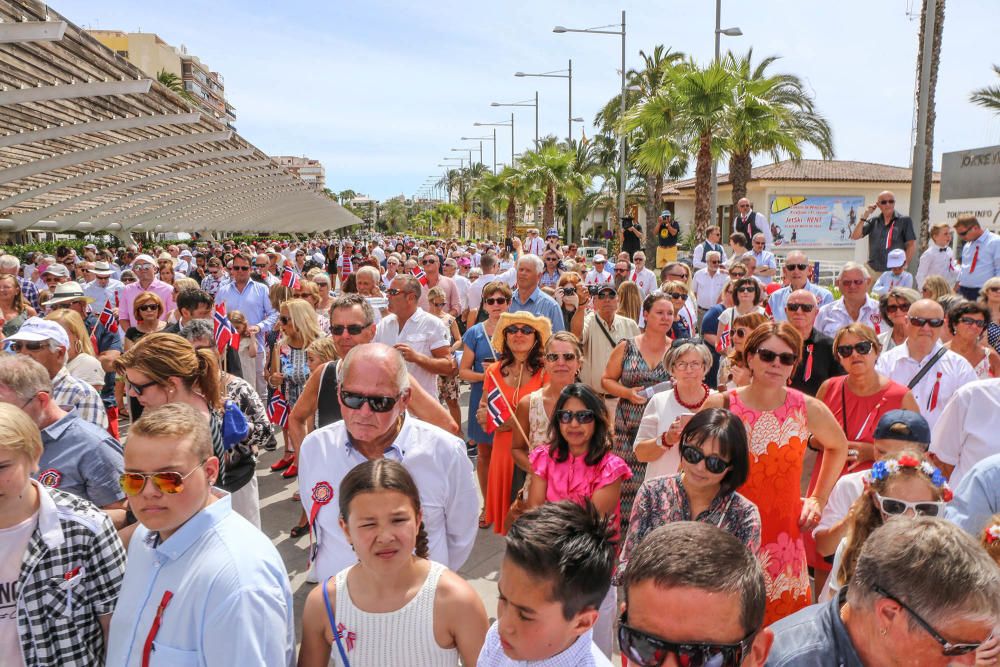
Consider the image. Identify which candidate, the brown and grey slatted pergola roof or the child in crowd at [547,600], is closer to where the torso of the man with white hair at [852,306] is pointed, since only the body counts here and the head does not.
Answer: the child in crowd

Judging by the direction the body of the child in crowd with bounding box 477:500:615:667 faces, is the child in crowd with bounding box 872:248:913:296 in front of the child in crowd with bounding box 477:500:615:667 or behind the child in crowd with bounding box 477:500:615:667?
behind

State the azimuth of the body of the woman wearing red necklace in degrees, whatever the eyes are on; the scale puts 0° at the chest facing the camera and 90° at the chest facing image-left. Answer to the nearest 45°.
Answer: approximately 0°

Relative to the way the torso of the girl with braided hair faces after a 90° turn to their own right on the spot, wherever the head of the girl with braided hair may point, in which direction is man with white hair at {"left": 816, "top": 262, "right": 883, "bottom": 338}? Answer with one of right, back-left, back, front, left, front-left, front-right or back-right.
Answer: back-right

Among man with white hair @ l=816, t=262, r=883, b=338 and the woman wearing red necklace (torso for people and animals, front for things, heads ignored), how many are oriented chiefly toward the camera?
2

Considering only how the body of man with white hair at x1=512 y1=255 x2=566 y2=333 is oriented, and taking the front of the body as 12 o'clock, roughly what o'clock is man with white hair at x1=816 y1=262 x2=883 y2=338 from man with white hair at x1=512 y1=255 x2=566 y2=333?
man with white hair at x1=816 y1=262 x2=883 y2=338 is roughly at 8 o'clock from man with white hair at x1=512 y1=255 x2=566 y2=333.

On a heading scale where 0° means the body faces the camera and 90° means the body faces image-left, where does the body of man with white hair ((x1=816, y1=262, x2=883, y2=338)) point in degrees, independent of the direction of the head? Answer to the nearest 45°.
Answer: approximately 0°

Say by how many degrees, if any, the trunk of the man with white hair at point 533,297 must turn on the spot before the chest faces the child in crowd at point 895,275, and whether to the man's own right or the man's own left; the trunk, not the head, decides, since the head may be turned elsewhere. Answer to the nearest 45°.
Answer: approximately 135° to the man's own left
